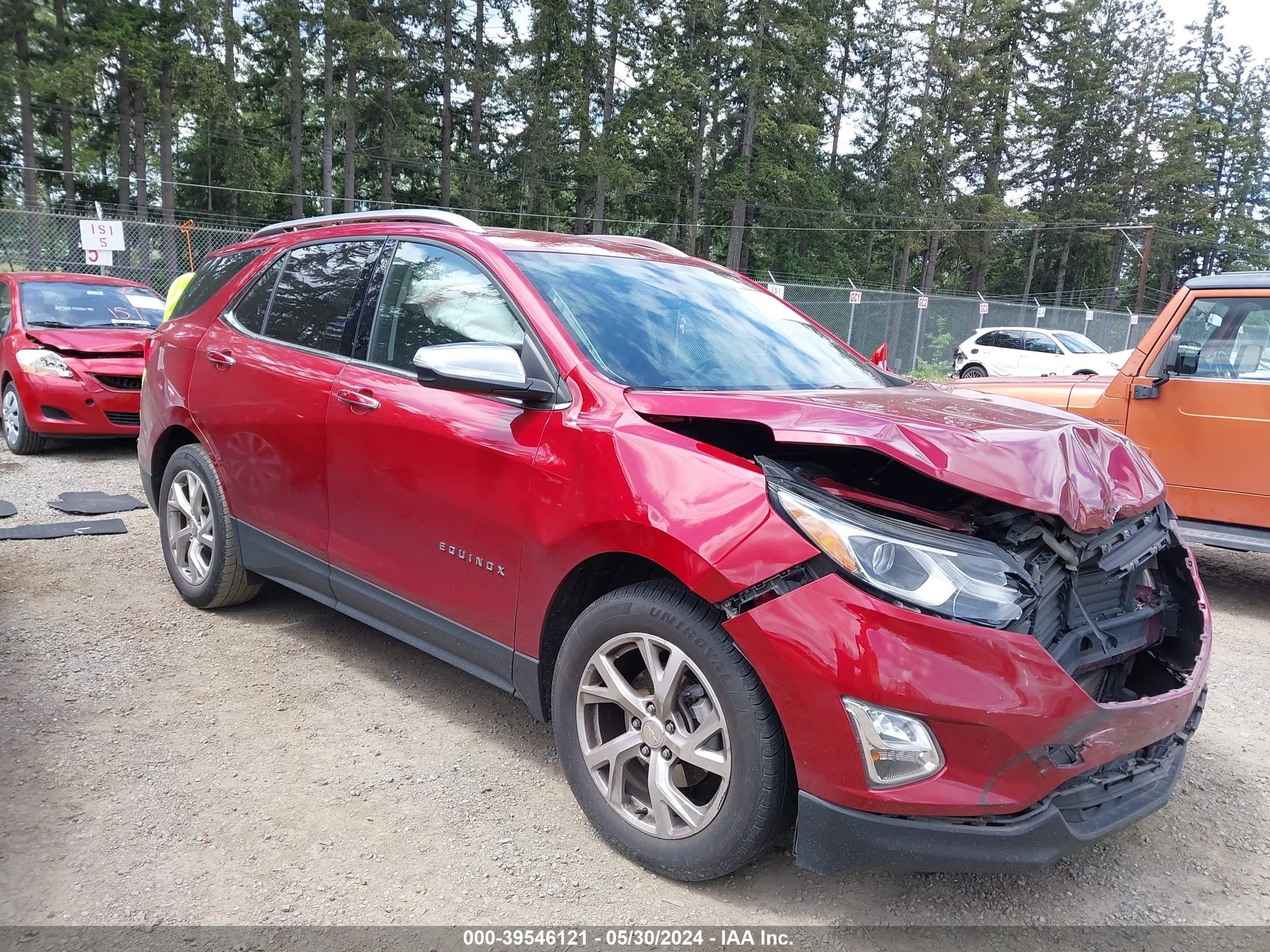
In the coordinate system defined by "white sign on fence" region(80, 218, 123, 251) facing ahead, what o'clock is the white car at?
The white car is roughly at 9 o'clock from the white sign on fence.

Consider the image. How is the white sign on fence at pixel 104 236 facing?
toward the camera

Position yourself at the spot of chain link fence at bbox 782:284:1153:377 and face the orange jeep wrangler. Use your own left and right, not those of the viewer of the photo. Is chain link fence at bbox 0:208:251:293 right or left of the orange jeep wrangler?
right

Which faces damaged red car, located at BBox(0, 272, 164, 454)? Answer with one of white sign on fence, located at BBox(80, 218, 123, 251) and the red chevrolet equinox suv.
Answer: the white sign on fence

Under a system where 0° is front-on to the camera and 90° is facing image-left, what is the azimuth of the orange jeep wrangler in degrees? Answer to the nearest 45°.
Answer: approximately 90°

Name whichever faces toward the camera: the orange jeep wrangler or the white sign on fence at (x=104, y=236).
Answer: the white sign on fence

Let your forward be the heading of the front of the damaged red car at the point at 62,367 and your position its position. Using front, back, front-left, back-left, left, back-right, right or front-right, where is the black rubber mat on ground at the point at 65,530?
front-right

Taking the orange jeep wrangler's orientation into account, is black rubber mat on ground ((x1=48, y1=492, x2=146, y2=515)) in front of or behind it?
in front

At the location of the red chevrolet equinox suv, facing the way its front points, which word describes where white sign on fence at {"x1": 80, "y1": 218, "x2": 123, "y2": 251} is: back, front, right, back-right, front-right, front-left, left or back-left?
back

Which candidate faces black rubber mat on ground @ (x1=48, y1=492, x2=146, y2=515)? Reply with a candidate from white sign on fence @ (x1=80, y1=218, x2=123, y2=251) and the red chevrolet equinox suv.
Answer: the white sign on fence

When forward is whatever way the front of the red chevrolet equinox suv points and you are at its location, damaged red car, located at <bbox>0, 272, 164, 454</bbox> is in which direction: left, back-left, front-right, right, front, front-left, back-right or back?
back

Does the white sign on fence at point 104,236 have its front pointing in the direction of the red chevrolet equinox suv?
yes

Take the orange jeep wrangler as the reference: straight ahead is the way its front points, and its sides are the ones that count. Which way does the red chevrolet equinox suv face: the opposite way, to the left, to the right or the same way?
the opposite way

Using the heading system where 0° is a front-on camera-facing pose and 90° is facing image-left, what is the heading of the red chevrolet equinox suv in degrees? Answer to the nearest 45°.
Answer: approximately 315°

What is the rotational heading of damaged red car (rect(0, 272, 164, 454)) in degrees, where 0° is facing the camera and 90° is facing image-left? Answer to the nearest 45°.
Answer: approximately 315°
